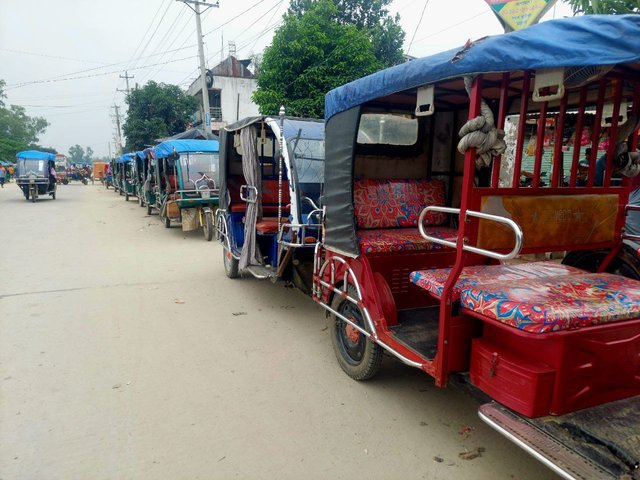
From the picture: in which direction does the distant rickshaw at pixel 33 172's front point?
toward the camera

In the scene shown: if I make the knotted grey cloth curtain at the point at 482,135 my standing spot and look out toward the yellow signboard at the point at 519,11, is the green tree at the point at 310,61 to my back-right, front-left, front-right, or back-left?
front-left

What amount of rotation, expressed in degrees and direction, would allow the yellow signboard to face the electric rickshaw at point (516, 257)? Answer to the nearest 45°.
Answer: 0° — it already faces it

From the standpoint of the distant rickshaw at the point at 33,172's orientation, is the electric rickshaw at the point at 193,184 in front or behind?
in front

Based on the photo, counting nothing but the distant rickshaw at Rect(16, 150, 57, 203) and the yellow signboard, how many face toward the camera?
2
